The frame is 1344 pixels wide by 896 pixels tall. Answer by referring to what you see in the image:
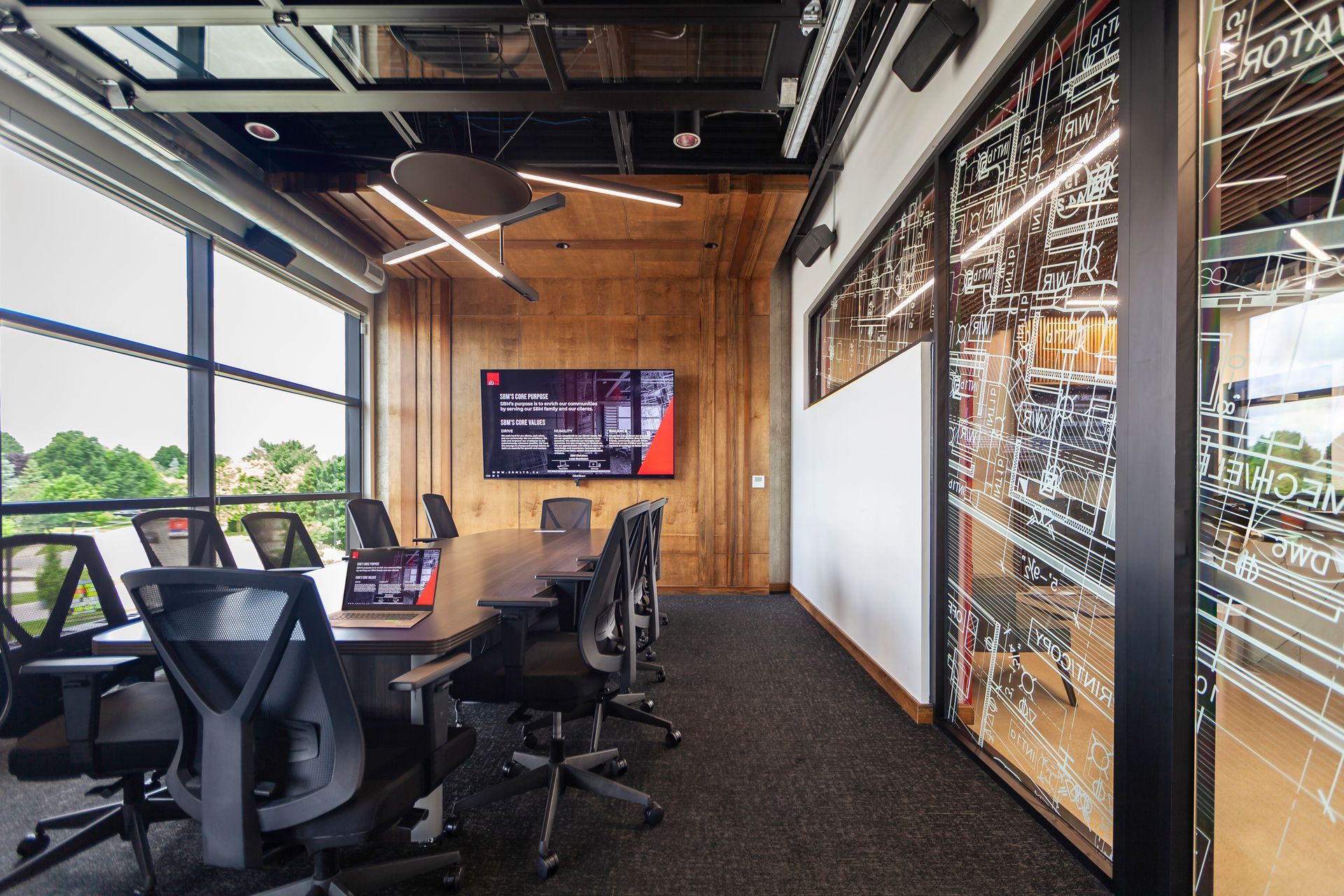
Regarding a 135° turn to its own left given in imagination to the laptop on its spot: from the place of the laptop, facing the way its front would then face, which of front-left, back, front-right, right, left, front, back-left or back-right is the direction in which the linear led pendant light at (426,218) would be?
front-left

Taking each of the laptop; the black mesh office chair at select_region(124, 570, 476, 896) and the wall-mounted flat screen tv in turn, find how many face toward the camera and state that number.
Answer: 2

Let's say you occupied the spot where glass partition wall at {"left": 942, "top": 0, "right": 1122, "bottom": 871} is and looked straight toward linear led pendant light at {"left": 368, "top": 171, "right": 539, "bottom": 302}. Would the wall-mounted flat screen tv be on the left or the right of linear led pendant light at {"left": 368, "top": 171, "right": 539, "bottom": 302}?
right

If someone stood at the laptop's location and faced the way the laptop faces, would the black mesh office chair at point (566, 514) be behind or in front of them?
behind

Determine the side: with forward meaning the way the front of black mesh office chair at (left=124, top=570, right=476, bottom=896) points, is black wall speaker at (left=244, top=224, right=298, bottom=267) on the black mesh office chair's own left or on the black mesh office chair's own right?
on the black mesh office chair's own left

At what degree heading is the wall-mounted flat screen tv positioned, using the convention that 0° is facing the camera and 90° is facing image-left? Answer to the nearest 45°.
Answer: approximately 0°

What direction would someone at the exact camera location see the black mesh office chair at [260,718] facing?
facing away from the viewer and to the right of the viewer

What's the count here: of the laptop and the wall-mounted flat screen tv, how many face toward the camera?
2
